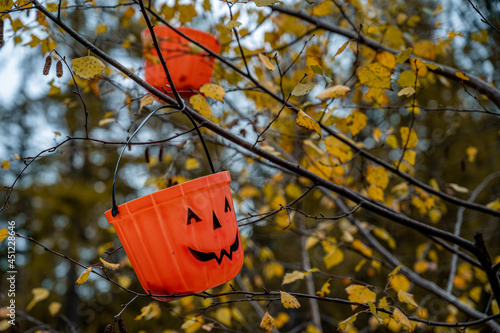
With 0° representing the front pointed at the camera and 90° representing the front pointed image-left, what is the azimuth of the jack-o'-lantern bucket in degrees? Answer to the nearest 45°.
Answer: approximately 315°

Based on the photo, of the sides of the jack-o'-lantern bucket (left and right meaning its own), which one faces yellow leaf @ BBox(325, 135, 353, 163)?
left

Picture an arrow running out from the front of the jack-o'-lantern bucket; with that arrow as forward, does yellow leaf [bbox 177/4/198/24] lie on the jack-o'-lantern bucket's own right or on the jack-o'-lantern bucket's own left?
on the jack-o'-lantern bucket's own left
